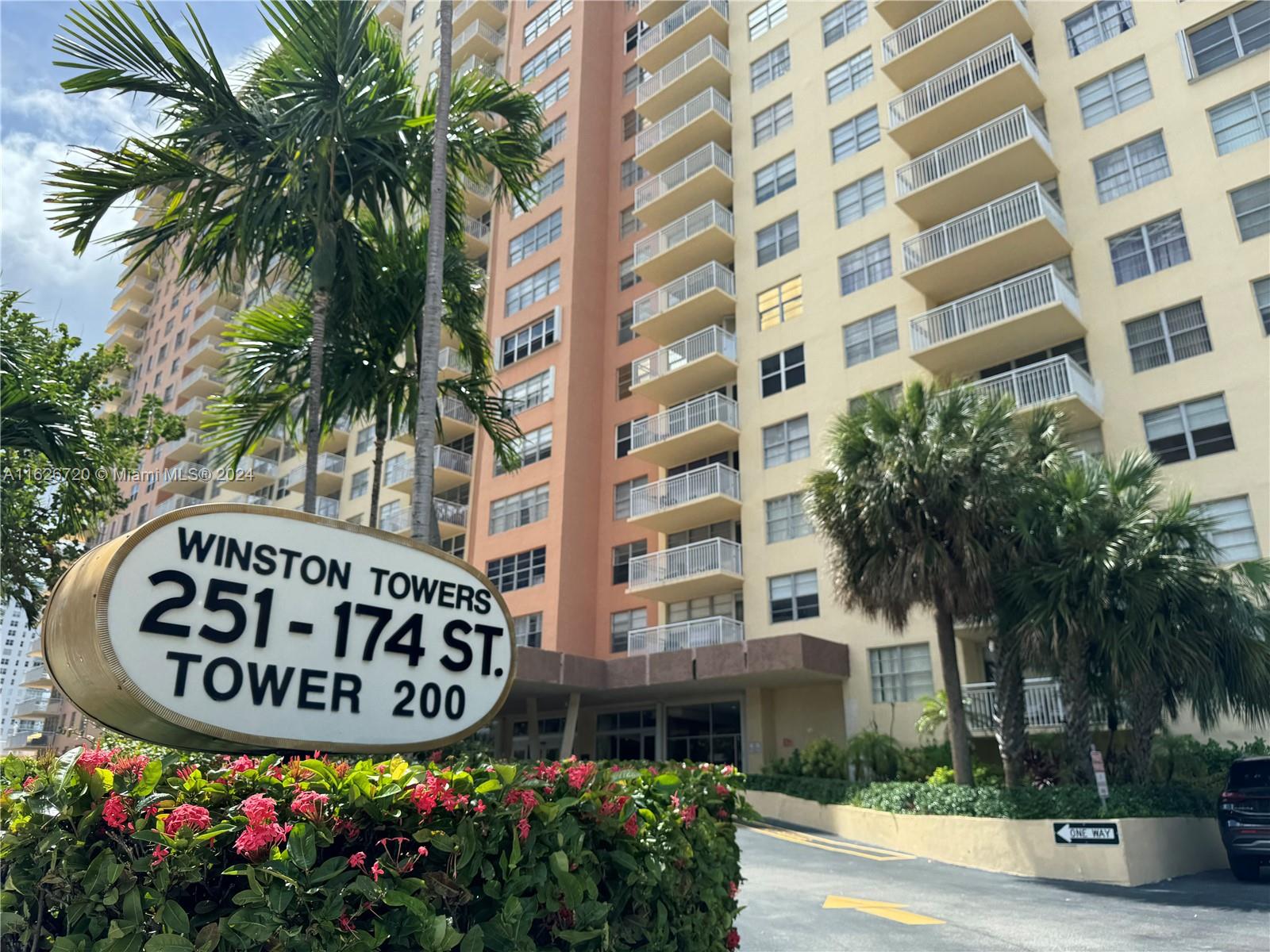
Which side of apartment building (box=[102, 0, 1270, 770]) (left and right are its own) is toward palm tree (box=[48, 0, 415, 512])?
front

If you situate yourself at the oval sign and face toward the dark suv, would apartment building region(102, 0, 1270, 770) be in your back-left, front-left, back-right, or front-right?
front-left

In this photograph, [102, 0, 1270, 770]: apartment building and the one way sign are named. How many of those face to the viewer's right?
0

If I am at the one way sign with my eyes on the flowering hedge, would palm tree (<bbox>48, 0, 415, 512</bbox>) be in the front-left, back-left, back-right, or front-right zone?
front-right

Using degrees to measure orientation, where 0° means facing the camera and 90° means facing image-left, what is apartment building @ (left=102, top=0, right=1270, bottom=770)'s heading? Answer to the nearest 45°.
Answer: approximately 45°

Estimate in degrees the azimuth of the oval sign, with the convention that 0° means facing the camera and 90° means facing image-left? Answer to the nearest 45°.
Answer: approximately 315°

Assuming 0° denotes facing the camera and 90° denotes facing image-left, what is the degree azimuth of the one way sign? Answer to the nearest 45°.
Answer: approximately 0°

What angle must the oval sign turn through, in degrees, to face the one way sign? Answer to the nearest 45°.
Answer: approximately 90° to its left

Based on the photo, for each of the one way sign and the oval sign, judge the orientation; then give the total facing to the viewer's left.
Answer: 0

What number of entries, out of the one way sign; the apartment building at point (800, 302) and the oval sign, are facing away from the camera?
0

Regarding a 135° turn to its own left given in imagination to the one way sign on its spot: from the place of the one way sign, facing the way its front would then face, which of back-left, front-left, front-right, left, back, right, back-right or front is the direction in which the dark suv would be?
front-right

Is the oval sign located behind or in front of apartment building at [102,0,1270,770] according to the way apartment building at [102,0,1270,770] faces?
in front
